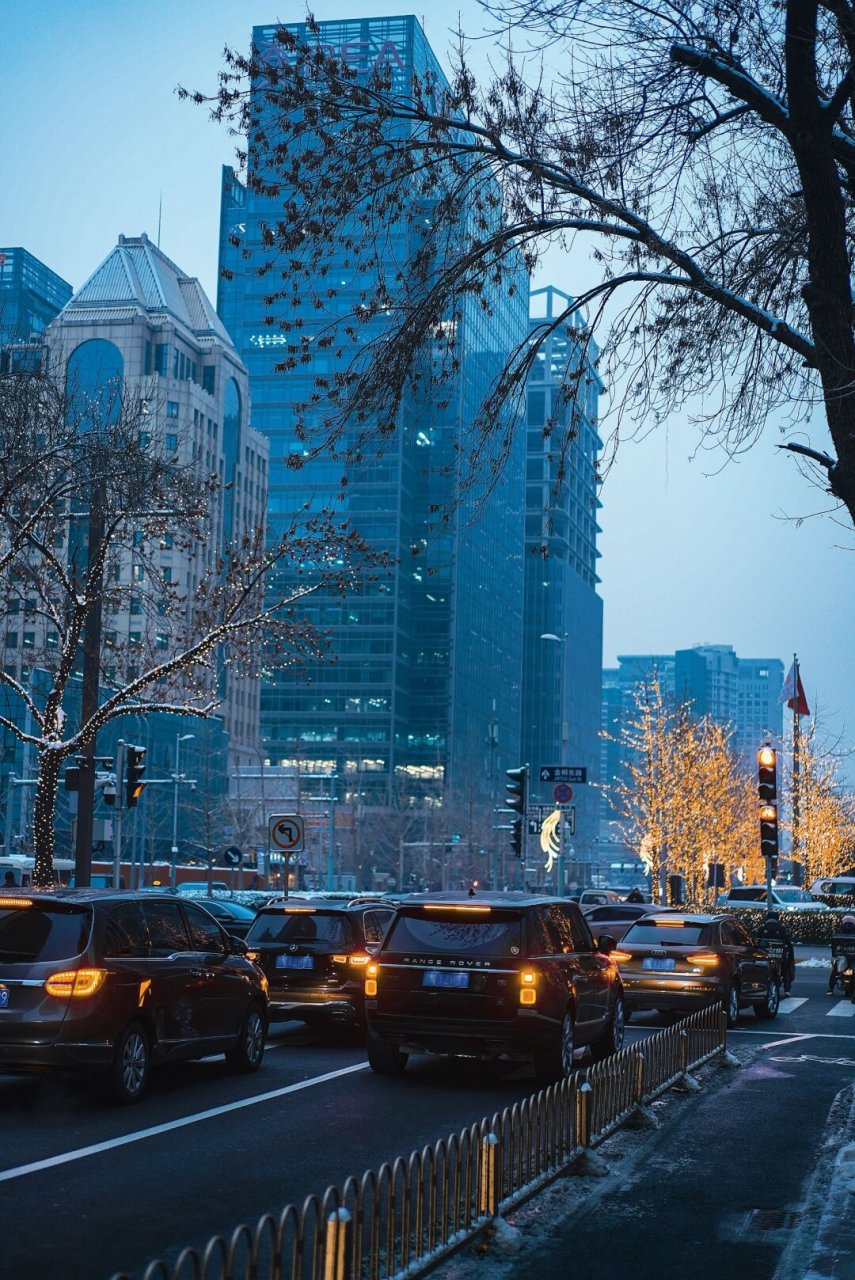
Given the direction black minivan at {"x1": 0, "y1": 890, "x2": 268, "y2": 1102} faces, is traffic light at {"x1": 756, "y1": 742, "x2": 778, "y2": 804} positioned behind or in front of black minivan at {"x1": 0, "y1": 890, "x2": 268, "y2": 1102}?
in front

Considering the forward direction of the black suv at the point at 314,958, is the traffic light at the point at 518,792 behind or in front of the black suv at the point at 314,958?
in front

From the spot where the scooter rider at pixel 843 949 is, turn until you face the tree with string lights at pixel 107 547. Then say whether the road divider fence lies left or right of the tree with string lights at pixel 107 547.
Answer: left

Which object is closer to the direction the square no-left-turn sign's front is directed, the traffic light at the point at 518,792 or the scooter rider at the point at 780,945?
the scooter rider

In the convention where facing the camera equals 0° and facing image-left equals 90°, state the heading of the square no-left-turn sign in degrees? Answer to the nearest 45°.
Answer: approximately 0°

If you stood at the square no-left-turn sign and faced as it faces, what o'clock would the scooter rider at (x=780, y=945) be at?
The scooter rider is roughly at 9 o'clock from the square no-left-turn sign.

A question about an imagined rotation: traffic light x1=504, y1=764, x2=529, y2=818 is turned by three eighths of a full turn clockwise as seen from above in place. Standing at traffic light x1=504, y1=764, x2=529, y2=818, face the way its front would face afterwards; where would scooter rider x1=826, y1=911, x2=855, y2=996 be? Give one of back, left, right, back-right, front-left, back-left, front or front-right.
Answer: right

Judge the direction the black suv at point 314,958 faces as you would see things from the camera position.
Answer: facing away from the viewer and to the right of the viewer

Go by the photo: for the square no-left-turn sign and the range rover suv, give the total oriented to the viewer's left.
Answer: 0

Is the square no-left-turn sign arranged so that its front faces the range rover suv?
yes
